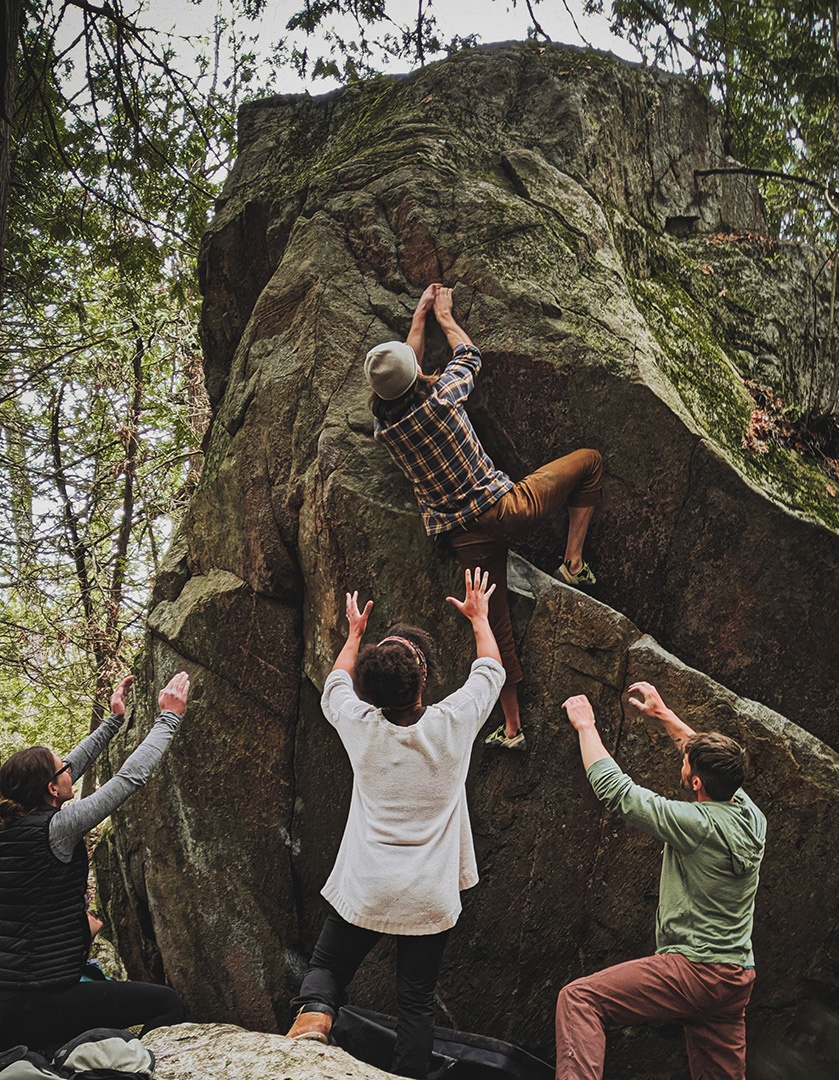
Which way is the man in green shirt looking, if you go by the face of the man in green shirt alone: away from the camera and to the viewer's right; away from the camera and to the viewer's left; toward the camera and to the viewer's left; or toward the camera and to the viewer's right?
away from the camera and to the viewer's left

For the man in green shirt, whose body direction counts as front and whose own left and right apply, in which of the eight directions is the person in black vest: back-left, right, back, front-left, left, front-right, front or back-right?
front-left

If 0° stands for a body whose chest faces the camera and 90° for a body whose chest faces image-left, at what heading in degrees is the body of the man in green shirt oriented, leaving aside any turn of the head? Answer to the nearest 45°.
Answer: approximately 135°
